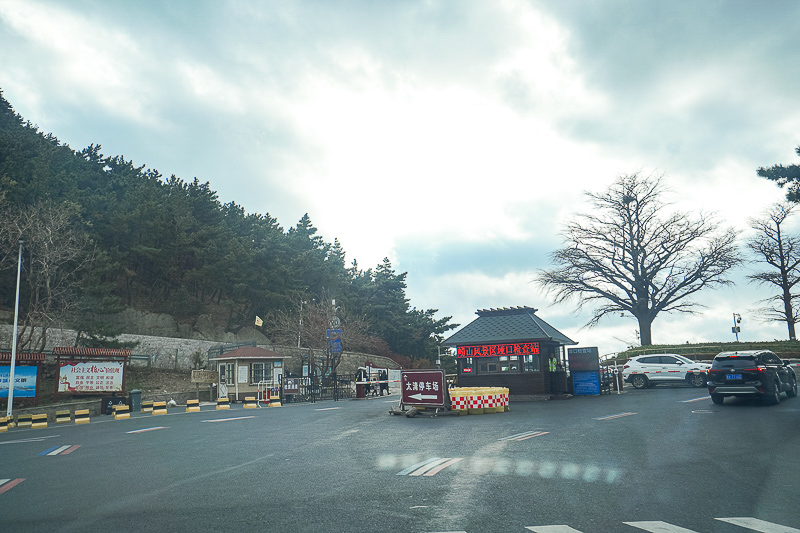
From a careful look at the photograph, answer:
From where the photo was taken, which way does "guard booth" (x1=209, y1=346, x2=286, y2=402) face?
toward the camera

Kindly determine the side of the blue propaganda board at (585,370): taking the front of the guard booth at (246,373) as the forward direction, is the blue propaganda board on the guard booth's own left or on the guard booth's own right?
on the guard booth's own left

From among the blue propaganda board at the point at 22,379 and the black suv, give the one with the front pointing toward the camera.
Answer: the blue propaganda board

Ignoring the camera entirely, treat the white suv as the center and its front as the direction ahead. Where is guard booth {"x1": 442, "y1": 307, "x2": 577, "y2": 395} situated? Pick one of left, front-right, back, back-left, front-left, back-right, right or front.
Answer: back-right

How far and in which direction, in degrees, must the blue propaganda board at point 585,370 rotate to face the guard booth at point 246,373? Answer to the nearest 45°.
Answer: approximately 90° to its right

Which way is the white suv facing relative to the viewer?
to the viewer's right

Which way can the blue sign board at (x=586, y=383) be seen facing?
toward the camera

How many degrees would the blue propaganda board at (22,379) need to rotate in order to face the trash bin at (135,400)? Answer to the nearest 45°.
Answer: approximately 90° to its left

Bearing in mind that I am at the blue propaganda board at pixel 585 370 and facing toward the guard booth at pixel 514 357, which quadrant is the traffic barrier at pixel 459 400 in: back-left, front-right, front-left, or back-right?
front-left

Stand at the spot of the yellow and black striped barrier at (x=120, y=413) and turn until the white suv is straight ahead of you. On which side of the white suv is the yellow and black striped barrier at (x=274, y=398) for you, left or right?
left

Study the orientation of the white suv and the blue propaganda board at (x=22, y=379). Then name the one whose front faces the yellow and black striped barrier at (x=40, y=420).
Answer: the blue propaganda board

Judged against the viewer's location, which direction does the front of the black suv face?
facing away from the viewer and to the right of the viewer

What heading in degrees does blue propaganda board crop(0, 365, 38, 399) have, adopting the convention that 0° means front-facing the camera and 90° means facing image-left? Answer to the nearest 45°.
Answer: approximately 0°

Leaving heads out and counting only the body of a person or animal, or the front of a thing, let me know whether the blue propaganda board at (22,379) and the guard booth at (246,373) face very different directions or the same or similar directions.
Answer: same or similar directions

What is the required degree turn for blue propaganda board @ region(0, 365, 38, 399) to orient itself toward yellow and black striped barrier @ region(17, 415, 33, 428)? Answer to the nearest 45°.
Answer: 0° — it already faces it

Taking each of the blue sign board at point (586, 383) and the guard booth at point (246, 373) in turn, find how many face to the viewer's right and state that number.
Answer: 0
